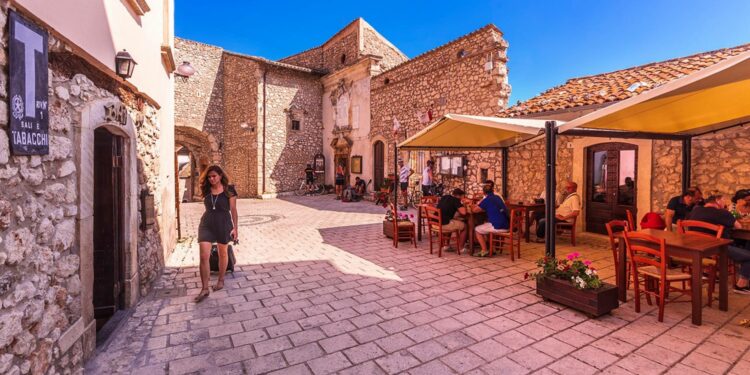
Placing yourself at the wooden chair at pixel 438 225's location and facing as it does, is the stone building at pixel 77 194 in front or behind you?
behind

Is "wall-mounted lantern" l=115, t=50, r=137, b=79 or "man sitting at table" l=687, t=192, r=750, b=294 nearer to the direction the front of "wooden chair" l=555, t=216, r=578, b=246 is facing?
the wall-mounted lantern

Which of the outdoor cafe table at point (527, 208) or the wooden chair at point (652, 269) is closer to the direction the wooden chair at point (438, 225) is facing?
the outdoor cafe table

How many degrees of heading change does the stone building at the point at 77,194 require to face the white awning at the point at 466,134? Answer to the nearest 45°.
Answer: approximately 45° to its left

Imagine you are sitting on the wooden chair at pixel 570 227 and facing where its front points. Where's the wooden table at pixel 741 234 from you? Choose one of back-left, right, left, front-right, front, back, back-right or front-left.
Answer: back-left

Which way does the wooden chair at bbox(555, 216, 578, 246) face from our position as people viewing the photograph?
facing to the left of the viewer

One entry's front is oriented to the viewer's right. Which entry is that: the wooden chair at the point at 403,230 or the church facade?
the wooden chair

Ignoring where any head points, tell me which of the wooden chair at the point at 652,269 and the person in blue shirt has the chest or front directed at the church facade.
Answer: the person in blue shirt

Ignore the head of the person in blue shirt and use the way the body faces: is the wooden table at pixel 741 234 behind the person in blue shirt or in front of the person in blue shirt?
behind

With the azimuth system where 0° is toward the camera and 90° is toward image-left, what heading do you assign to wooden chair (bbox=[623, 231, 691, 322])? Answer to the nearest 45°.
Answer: approximately 225°

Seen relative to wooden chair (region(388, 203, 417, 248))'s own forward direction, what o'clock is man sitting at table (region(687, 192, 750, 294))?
The man sitting at table is roughly at 1 o'clock from the wooden chair.
